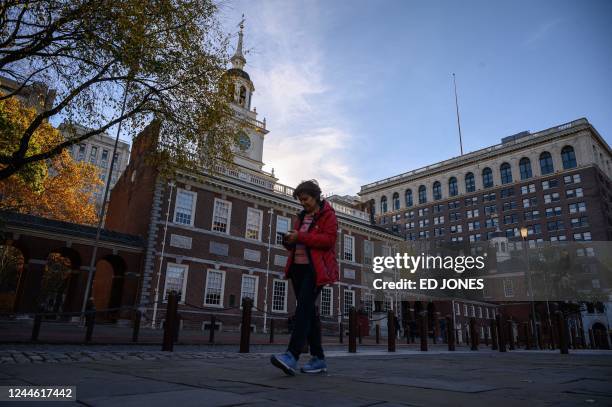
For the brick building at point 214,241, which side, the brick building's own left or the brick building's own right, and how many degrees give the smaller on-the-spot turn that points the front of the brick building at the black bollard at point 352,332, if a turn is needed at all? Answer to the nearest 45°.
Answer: approximately 45° to the brick building's own right

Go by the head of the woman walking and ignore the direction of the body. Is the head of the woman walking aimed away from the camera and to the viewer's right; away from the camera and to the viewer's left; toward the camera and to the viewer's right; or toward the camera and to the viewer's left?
toward the camera and to the viewer's left

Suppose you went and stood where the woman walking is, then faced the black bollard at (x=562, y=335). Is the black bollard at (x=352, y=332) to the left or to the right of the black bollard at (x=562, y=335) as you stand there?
left

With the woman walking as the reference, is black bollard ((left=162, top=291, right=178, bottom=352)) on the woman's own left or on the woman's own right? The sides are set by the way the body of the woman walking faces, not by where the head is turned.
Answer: on the woman's own right

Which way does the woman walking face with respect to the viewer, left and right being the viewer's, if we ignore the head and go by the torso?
facing the viewer and to the left of the viewer

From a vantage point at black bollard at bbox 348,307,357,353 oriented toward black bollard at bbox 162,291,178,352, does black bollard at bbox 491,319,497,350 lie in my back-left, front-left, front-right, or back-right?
back-right

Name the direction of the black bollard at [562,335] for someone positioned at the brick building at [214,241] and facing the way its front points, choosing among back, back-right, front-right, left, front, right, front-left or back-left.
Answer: front

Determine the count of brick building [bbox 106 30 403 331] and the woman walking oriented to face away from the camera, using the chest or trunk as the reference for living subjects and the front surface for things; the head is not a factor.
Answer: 0

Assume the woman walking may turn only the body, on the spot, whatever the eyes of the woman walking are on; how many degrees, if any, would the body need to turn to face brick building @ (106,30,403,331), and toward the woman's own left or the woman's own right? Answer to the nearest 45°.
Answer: approximately 135° to the woman's own right

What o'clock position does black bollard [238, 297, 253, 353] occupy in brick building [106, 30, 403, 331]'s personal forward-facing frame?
The black bollard is roughly at 1 o'clock from the brick building.

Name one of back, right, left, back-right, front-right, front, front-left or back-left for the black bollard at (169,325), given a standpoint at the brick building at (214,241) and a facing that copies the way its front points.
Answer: front-right

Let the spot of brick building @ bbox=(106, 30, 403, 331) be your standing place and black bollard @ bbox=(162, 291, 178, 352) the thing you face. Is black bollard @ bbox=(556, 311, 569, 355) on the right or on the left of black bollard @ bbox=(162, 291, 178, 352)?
left

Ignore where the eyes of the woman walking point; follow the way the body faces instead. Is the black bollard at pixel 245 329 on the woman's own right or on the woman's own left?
on the woman's own right

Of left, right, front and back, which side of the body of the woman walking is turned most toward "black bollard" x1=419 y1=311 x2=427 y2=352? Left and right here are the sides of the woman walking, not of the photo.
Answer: back
